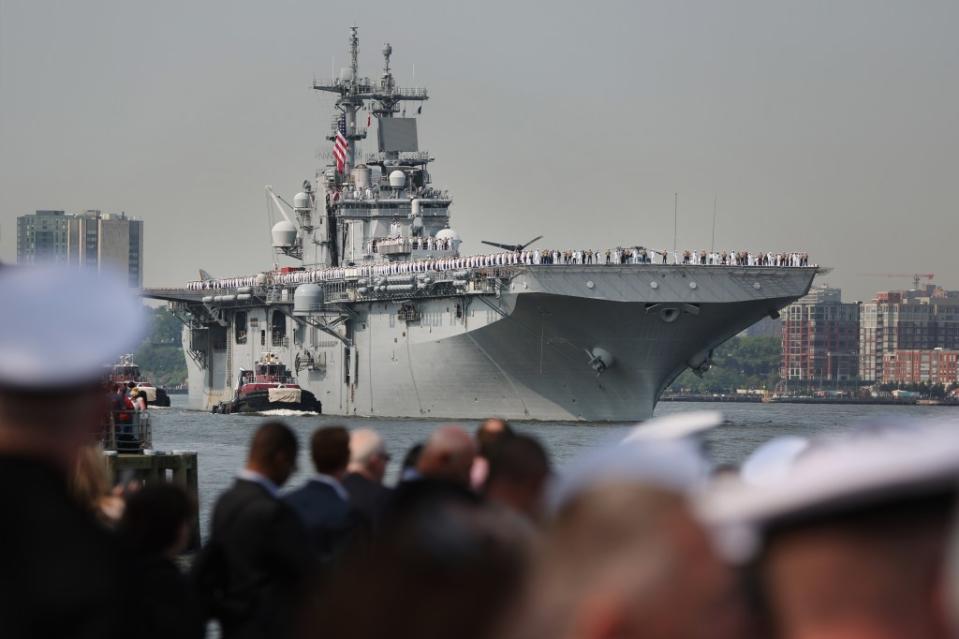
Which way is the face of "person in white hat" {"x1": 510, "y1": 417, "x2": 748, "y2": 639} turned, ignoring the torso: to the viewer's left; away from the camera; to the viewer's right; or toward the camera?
away from the camera

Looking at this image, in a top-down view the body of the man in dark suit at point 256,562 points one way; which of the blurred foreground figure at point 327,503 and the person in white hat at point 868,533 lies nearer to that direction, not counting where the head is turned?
the blurred foreground figure

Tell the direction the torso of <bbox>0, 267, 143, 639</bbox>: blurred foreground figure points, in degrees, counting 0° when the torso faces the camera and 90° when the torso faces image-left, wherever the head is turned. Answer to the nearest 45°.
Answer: approximately 180°

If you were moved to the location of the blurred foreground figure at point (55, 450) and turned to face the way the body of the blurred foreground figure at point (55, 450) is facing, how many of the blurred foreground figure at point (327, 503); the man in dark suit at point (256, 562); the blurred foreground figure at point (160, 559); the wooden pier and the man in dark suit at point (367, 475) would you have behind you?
0

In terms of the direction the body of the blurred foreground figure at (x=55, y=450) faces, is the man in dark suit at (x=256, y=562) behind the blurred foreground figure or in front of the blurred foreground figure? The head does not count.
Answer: in front

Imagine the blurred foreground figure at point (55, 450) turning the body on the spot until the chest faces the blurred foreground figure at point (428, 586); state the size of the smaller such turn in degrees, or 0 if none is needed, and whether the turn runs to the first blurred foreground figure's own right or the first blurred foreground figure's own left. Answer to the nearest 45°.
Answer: approximately 135° to the first blurred foreground figure's own right

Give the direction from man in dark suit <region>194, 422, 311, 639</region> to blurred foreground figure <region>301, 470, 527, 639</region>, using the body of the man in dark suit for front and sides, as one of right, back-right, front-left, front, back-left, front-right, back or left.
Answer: back-right

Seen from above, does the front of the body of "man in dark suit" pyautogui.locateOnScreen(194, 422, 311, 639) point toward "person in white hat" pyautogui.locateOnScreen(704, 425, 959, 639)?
no

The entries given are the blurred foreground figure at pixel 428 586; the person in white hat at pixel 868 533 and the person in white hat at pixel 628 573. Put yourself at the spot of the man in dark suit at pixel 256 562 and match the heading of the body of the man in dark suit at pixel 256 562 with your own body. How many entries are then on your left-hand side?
0

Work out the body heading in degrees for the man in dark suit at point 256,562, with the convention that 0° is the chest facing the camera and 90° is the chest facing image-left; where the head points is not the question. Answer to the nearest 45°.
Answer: approximately 225°

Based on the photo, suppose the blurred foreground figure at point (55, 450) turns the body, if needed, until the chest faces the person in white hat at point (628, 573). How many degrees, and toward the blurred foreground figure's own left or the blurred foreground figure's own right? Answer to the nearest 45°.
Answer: approximately 135° to the blurred foreground figure's own right

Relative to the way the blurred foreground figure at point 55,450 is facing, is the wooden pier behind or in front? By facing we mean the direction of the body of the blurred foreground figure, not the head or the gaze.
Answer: in front

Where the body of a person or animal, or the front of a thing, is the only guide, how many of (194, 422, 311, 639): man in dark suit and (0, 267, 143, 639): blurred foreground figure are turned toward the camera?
0

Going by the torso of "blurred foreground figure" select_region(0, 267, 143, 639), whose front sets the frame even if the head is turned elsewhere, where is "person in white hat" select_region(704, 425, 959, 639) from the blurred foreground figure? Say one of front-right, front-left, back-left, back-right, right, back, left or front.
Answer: back-right
